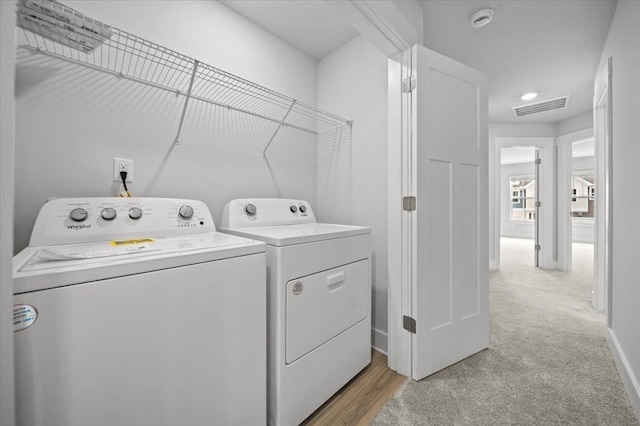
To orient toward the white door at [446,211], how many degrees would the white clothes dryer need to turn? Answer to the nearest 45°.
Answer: approximately 45° to its left

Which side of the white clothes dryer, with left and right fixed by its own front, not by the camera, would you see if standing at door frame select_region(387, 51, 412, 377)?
left

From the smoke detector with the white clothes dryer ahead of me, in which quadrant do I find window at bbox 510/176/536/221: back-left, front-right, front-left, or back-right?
back-right

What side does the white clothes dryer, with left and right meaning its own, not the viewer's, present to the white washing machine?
right

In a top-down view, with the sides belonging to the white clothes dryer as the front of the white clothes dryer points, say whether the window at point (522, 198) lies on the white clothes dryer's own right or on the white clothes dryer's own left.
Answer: on the white clothes dryer's own left

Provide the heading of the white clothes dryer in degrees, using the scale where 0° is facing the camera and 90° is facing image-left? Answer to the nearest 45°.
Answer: approximately 315°
